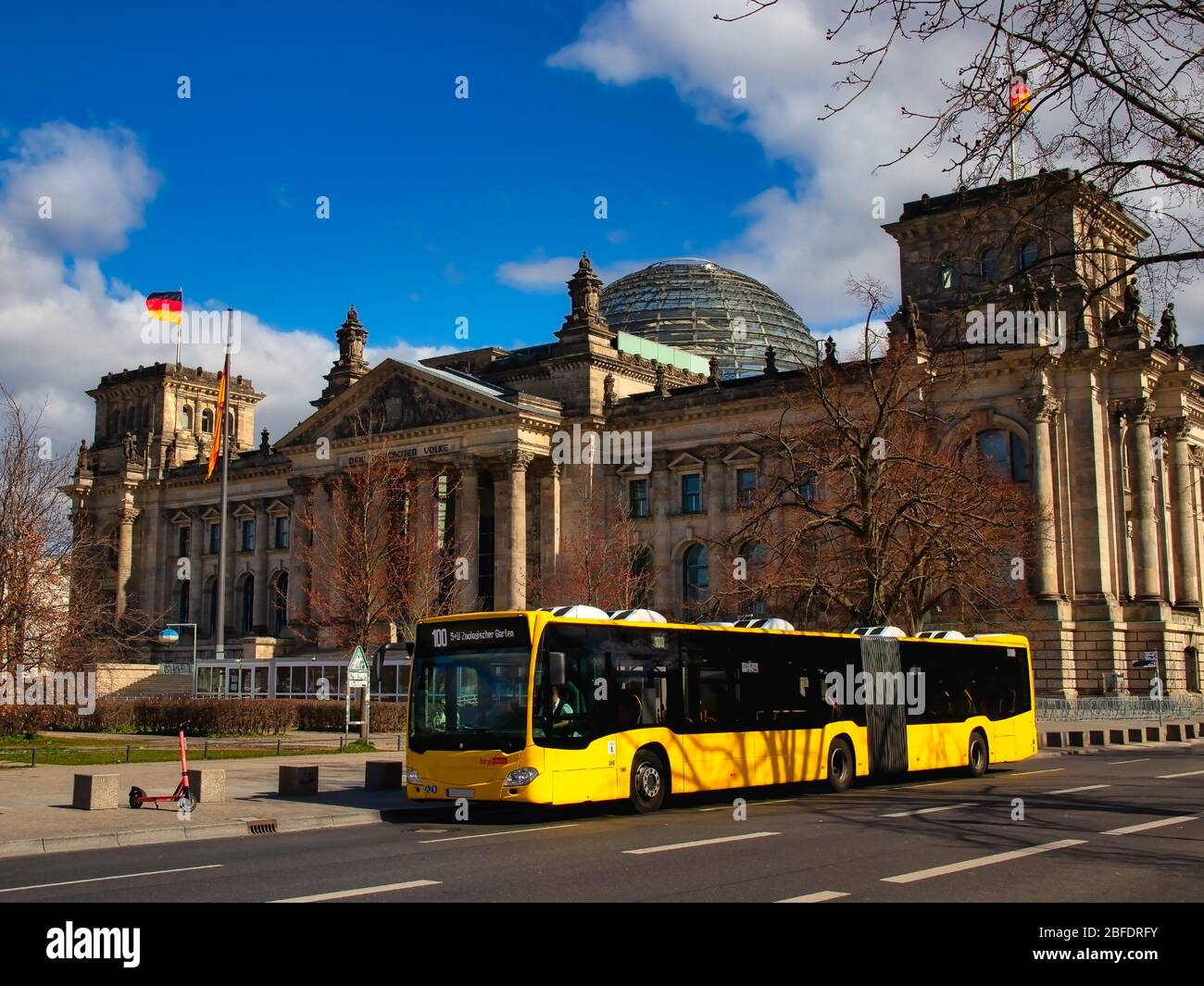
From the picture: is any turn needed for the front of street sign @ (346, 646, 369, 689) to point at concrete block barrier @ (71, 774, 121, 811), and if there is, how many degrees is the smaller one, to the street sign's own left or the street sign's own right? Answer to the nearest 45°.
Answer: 0° — it already faces it

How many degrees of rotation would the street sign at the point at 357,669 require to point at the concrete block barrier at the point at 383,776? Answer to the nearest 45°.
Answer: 0° — it already faces it

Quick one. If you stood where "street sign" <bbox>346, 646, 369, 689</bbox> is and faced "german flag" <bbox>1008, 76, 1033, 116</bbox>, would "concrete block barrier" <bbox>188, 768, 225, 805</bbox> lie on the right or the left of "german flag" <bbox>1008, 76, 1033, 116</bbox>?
right

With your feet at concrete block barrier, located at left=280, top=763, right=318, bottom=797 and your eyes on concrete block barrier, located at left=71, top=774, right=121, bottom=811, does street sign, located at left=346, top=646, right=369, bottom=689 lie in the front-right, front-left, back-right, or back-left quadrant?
back-right

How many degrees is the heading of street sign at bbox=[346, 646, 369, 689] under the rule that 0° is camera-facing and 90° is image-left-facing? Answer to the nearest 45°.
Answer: approximately 0°

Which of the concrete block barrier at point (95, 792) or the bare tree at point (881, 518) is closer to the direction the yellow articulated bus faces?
the concrete block barrier

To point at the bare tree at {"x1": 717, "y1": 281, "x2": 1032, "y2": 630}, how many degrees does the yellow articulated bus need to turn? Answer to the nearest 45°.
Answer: approximately 135° to its right

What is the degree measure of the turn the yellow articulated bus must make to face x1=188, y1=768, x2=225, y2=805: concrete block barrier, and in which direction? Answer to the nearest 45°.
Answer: approximately 45° to its right

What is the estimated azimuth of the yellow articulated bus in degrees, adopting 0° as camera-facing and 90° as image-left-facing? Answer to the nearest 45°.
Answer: approximately 45°

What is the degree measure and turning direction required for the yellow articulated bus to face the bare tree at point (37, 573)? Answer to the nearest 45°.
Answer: approximately 90° to its right
